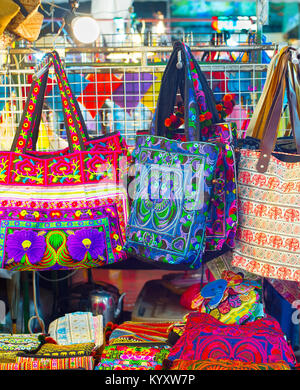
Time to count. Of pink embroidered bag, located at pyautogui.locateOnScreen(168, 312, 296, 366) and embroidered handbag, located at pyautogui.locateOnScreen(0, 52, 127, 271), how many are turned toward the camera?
2

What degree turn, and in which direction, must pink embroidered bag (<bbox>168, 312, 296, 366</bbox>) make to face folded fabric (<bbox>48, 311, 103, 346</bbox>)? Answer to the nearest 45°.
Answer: approximately 135° to its right

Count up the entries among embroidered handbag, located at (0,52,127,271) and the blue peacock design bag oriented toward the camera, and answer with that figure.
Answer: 2

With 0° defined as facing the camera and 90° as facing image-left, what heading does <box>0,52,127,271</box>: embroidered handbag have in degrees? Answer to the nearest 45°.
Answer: approximately 0°

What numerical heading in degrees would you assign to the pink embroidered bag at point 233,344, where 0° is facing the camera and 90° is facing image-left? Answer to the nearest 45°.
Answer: approximately 0°
